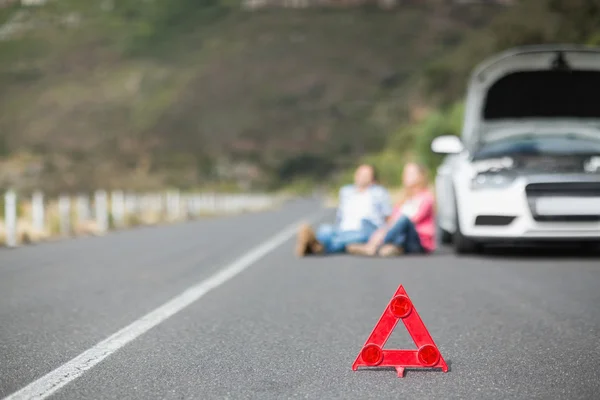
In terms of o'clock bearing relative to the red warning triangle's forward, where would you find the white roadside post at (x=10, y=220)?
The white roadside post is roughly at 5 o'clock from the red warning triangle.

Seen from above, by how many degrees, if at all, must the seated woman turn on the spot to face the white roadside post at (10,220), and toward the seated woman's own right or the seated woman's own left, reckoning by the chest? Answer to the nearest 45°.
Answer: approximately 90° to the seated woman's own right

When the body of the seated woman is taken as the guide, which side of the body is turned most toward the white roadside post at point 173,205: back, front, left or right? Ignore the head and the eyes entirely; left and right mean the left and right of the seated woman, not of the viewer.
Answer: right

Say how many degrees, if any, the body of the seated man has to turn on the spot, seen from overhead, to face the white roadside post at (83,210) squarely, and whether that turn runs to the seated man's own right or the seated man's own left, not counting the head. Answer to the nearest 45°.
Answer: approximately 90° to the seated man's own right

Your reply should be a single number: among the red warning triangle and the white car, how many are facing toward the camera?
2

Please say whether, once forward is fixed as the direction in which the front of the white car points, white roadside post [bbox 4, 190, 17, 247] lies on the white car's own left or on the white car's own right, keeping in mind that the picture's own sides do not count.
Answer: on the white car's own right

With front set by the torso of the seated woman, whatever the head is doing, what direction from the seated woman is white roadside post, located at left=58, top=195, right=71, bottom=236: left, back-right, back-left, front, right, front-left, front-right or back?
right

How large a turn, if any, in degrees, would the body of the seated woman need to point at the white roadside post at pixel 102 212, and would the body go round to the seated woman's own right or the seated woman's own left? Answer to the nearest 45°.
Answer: approximately 90° to the seated woman's own right

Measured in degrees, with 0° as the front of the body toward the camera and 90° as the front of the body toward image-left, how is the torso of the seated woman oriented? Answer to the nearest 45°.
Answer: approximately 45°

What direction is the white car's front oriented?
toward the camera

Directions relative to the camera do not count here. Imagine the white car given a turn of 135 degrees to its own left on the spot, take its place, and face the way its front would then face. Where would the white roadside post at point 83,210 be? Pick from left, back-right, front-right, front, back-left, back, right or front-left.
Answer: left

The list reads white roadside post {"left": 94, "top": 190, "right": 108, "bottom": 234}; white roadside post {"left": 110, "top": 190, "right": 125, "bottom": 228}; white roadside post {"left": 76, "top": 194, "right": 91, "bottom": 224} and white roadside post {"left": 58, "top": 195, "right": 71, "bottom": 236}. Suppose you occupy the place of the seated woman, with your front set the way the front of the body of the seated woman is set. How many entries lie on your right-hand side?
4

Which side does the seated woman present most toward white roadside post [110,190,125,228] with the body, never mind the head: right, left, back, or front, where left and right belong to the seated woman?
right

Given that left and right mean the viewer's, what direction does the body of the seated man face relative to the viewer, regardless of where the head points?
facing the viewer and to the left of the viewer

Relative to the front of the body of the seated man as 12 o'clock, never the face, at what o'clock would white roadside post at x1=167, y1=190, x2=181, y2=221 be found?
The white roadside post is roughly at 4 o'clock from the seated man.

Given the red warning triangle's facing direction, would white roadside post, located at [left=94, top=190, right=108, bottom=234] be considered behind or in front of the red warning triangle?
behind

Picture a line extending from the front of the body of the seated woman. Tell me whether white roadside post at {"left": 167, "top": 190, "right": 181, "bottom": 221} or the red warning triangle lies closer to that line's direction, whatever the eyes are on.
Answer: the red warning triangle
